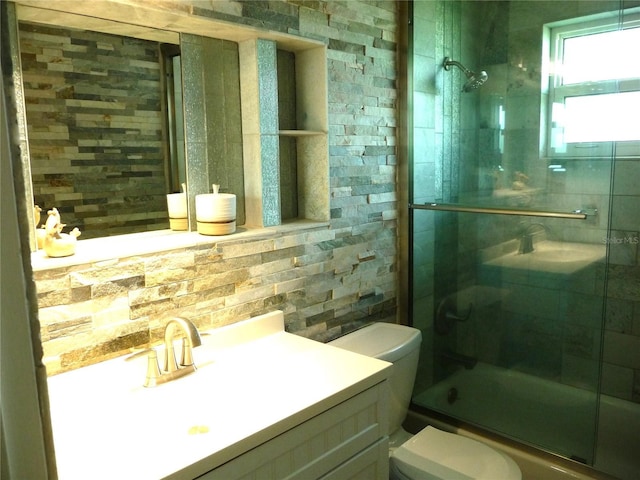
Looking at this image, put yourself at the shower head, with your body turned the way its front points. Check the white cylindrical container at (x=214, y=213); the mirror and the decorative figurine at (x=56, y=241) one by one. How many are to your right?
3

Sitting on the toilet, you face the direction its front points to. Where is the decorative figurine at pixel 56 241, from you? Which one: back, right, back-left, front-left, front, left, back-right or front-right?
right

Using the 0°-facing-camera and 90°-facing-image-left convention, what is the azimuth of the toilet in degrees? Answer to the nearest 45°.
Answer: approximately 315°

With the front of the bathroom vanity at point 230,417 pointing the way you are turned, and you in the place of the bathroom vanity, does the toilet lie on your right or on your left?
on your left

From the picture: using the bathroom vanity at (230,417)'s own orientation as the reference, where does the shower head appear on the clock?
The shower head is roughly at 9 o'clock from the bathroom vanity.

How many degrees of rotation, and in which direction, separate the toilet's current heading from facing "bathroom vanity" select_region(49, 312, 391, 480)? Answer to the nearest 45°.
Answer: approximately 90° to its right

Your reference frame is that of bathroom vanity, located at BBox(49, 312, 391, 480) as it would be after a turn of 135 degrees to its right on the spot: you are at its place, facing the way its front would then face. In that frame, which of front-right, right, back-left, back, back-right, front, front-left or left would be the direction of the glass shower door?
back-right

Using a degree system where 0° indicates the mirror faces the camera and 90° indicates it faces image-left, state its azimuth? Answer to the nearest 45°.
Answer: approximately 315°

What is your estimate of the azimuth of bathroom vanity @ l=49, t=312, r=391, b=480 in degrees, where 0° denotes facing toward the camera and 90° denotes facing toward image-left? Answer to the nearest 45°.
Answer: approximately 315°

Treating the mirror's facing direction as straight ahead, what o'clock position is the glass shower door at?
The glass shower door is roughly at 10 o'clock from the mirror.
